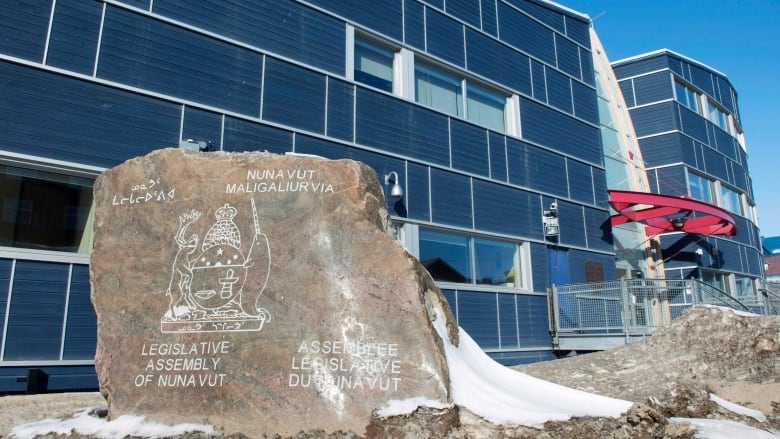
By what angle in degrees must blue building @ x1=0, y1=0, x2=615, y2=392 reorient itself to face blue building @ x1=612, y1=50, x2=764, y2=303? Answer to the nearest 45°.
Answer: approximately 90° to its left

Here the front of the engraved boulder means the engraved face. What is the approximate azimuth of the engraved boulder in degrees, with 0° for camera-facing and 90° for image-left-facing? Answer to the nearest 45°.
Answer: approximately 0°

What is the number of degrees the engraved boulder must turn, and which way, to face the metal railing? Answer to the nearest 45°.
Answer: approximately 135° to its left

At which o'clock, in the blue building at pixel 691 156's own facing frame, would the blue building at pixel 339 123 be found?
the blue building at pixel 339 123 is roughly at 2 o'clock from the blue building at pixel 691 156.

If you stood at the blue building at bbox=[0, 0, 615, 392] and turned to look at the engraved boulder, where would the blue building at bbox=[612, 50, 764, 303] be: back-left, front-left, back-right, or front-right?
back-left

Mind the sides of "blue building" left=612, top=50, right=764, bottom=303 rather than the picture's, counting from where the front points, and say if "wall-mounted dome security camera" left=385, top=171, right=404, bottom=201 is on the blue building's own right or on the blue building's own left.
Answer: on the blue building's own right

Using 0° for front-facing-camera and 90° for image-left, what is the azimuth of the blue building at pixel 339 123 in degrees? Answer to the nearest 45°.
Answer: approximately 315°

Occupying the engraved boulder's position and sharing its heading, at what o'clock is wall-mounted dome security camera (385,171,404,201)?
The wall-mounted dome security camera is roughly at 7 o'clock from the engraved boulder.
